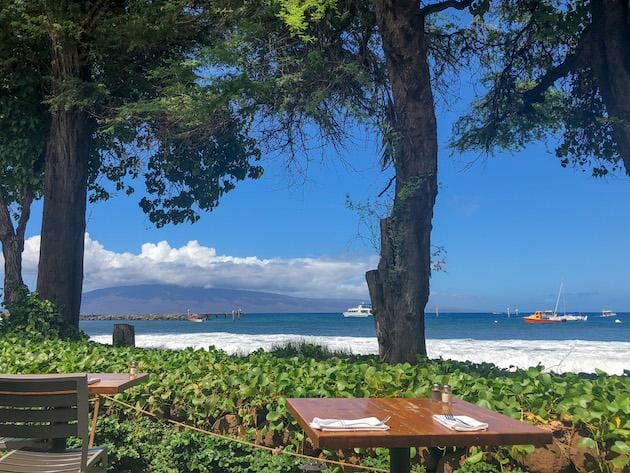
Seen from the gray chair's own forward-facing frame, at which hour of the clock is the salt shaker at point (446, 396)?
The salt shaker is roughly at 2 o'clock from the gray chair.

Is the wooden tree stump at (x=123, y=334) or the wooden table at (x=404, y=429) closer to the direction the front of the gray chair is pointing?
the wooden tree stump

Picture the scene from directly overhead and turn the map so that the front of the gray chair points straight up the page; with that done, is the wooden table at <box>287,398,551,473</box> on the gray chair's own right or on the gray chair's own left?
on the gray chair's own right

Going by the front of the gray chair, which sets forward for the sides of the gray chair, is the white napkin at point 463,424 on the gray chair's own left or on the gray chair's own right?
on the gray chair's own right

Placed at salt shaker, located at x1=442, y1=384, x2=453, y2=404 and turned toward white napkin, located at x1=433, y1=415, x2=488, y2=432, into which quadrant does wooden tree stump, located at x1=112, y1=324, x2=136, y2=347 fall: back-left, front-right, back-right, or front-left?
back-right

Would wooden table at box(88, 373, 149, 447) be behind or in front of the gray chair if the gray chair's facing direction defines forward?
in front

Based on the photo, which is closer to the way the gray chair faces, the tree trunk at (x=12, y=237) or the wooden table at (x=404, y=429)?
the tree trunk

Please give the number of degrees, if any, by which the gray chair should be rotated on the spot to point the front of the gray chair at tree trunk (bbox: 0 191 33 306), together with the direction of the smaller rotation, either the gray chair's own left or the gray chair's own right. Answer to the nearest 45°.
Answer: approximately 45° to the gray chair's own left

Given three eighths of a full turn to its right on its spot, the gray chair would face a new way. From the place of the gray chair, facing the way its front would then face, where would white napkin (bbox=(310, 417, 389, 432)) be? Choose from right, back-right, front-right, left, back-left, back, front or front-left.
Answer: front-left

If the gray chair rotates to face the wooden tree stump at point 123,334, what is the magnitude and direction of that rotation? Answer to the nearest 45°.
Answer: approximately 45° to its left

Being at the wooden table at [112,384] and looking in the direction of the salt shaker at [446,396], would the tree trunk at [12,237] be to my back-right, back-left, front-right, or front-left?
back-left

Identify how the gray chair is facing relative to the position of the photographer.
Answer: facing away from the viewer and to the right of the viewer
